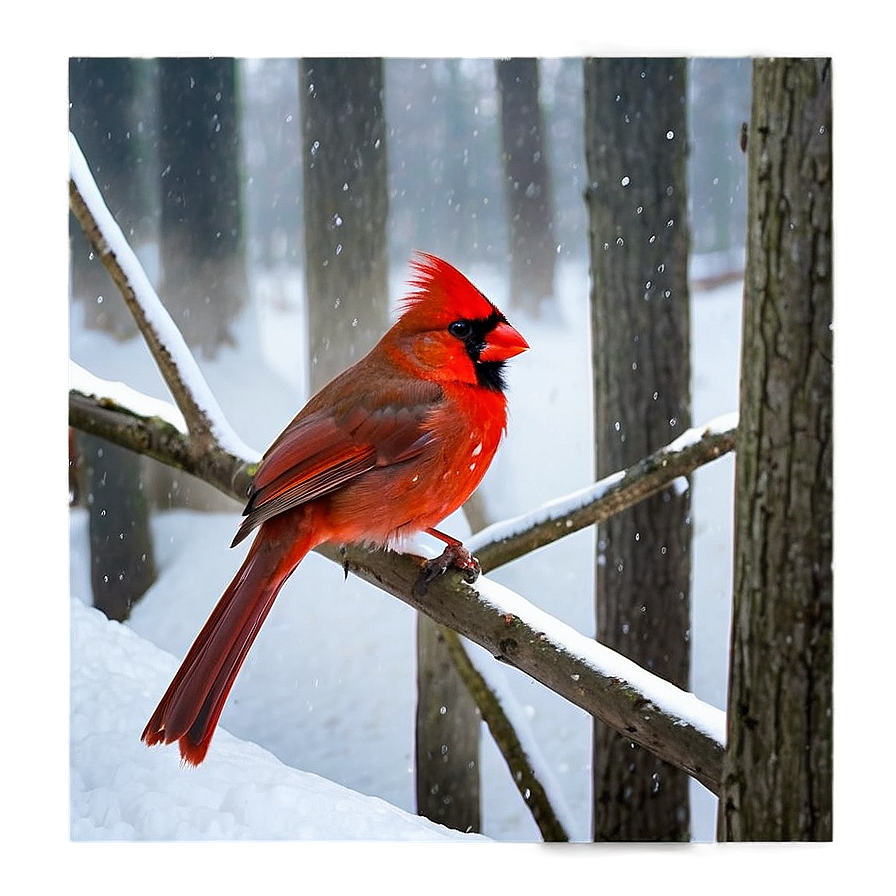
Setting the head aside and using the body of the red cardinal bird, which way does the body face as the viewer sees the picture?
to the viewer's right
